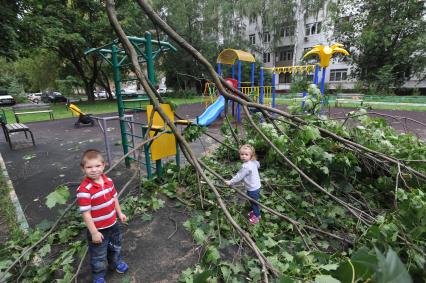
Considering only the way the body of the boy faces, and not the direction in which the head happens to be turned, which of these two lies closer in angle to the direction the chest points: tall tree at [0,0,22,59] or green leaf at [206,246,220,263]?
the green leaf

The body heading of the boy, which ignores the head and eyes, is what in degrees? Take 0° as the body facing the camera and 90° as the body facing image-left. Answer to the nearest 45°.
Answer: approximately 315°

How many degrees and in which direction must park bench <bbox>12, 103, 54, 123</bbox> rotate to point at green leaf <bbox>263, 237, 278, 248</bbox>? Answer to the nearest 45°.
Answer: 0° — it already faces it

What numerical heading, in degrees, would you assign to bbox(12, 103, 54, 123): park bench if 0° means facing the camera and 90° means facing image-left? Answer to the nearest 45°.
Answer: approximately 0°

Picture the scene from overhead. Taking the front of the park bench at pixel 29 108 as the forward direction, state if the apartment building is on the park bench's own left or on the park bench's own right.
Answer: on the park bench's own left

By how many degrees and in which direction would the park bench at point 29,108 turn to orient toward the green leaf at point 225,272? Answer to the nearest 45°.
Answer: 0° — it already faces it

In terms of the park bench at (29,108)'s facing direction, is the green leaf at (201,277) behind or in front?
in front

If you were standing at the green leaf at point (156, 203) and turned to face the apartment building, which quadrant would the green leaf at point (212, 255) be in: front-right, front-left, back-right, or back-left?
back-right

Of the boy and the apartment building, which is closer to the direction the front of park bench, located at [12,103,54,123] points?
the boy

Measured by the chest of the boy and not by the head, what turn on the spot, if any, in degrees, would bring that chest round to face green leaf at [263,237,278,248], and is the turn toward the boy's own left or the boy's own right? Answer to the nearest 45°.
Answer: approximately 45° to the boy's own left
